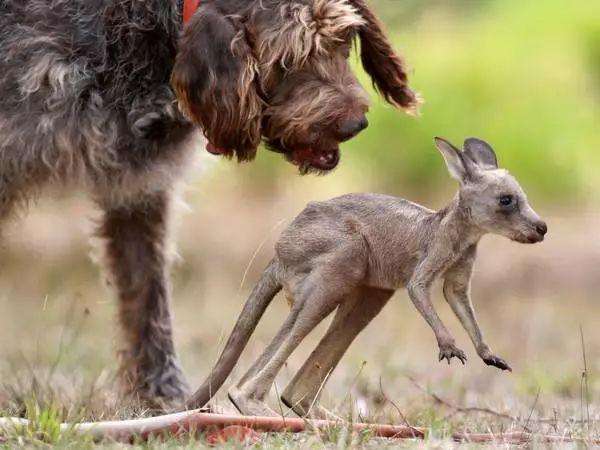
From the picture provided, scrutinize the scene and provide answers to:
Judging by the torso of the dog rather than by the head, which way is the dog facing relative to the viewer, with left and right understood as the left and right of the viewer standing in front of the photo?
facing to the right of the viewer

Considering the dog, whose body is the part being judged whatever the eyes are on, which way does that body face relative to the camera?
to the viewer's right
